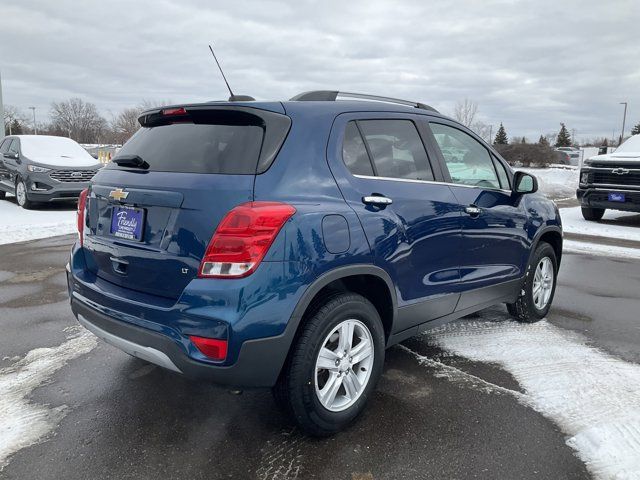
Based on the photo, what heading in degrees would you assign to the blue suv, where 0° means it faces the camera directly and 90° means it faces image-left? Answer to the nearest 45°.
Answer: approximately 225°

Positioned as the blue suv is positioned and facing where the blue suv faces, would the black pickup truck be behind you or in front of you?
in front
